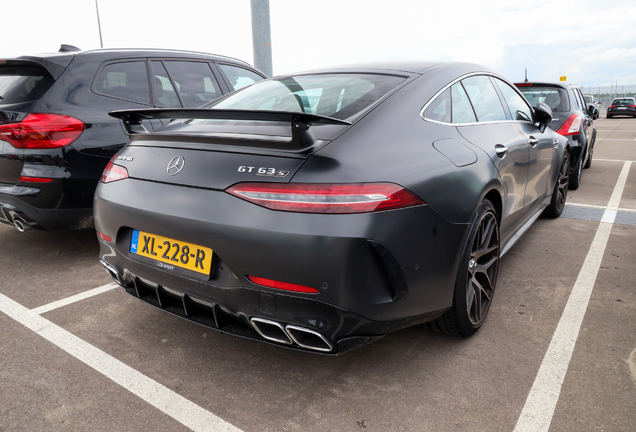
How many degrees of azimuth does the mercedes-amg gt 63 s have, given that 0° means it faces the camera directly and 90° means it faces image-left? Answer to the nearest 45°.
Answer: approximately 225°

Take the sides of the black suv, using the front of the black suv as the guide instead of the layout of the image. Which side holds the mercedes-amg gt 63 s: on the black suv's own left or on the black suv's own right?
on the black suv's own right

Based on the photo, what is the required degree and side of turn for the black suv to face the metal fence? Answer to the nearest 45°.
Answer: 0° — it already faces it

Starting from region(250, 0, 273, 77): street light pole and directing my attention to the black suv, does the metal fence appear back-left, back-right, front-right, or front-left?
back-left

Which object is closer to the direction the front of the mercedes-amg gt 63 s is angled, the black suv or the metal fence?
the metal fence

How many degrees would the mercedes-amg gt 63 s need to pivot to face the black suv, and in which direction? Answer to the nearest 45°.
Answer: approximately 90° to its left

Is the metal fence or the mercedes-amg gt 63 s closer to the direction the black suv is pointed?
the metal fence

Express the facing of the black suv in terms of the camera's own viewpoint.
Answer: facing away from the viewer and to the right of the viewer
